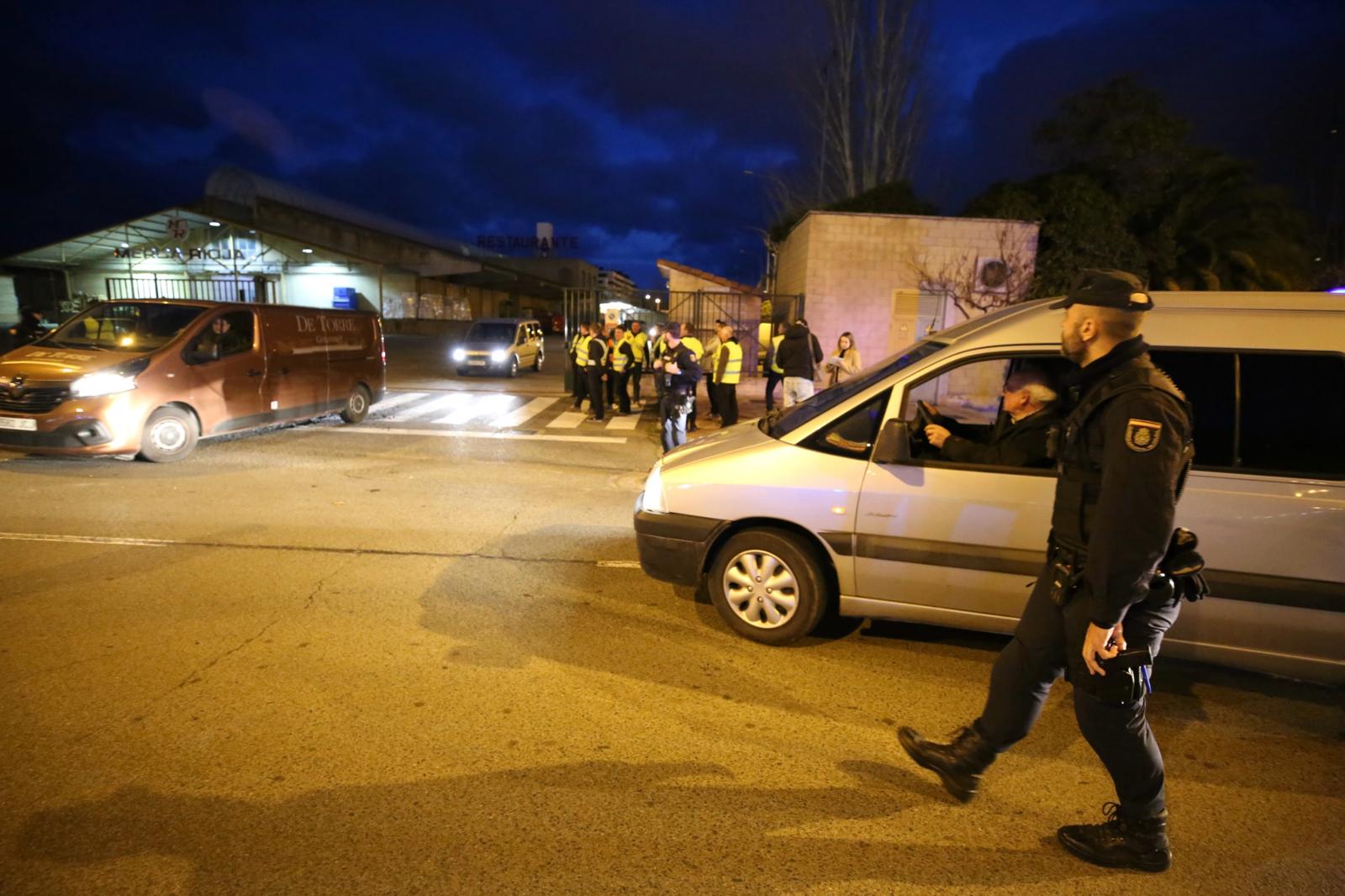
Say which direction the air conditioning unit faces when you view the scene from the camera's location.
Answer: facing the viewer

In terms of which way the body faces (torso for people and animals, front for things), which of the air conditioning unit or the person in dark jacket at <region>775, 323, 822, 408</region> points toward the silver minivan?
the air conditioning unit

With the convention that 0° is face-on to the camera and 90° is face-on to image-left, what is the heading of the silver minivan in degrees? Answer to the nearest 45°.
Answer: approximately 90°

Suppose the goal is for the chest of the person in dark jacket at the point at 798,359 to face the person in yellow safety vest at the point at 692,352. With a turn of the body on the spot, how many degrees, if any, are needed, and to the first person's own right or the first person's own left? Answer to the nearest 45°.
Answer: approximately 135° to the first person's own left

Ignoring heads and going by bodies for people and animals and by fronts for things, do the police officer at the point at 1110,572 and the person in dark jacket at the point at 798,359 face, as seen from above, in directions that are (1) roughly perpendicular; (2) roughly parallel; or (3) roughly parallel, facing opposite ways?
roughly perpendicular

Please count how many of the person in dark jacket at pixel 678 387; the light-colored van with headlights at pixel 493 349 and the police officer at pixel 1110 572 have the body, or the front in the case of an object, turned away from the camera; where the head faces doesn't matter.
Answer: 0

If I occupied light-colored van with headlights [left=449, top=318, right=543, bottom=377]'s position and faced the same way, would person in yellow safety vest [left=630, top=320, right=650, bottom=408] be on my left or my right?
on my left

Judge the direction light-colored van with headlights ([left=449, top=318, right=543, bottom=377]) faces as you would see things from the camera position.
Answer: facing the viewer and to the left of the viewer

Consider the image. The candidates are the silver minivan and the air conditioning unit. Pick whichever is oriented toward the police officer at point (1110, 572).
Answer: the air conditioning unit

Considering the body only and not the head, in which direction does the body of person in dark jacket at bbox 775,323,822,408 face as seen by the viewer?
away from the camera

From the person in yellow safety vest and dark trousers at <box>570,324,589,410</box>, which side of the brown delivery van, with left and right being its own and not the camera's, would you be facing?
back

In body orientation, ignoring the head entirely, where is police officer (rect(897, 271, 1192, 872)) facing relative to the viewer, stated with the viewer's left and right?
facing to the left of the viewer

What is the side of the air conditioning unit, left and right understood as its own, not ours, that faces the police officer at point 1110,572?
front

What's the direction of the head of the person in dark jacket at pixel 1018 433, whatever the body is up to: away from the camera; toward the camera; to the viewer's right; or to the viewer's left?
to the viewer's left

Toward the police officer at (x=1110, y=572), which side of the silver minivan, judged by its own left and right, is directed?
left

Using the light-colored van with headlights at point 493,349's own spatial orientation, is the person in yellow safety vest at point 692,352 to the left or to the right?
on its left
